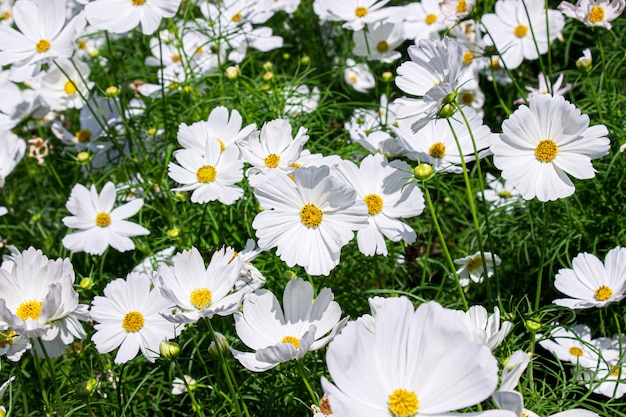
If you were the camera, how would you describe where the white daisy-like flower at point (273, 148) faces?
facing the viewer

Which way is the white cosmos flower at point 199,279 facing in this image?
toward the camera

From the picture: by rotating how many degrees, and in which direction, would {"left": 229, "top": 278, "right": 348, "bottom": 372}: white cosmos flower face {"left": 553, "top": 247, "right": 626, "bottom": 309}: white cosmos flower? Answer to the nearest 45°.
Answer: approximately 90° to its left

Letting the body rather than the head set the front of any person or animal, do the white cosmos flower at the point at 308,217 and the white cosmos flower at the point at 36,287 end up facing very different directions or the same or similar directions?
same or similar directions

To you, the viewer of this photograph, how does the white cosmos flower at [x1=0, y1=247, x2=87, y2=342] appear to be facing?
facing the viewer and to the left of the viewer

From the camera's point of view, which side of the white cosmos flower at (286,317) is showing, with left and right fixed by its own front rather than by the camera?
front

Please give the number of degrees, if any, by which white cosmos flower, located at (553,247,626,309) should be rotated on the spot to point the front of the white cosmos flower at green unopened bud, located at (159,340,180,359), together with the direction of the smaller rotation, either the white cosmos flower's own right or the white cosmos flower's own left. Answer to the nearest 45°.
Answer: approximately 45° to the white cosmos flower's own right

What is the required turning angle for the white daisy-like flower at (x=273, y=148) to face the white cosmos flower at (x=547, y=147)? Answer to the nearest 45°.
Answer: approximately 90° to its left

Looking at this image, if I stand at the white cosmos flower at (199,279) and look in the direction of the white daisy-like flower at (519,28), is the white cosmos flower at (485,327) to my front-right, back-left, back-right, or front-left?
front-right

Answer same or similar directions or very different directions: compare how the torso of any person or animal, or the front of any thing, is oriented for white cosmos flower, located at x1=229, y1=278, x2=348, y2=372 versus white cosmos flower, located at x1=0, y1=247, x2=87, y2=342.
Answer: same or similar directions

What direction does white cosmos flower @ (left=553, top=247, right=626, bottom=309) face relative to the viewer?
toward the camera

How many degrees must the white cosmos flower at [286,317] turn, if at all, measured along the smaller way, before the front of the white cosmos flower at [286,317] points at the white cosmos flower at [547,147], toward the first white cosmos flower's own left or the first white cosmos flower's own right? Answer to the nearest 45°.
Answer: approximately 90° to the first white cosmos flower's own left
